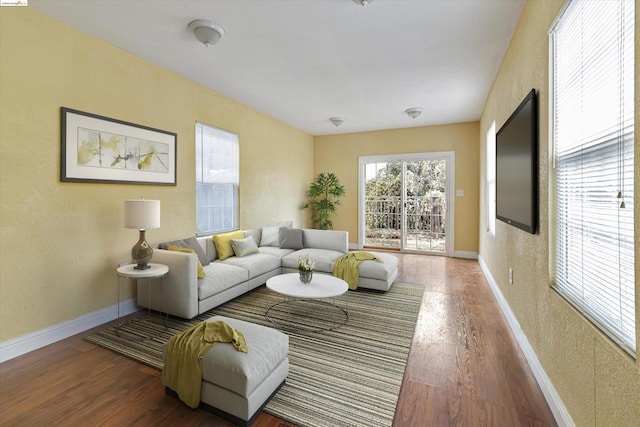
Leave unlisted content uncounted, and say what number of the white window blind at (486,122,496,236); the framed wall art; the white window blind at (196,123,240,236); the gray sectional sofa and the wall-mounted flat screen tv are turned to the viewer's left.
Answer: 2

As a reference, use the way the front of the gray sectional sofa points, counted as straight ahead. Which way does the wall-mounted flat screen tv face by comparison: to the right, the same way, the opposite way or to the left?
the opposite way

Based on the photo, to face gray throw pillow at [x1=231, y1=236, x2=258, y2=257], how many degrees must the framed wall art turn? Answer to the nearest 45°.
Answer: approximately 45° to its left

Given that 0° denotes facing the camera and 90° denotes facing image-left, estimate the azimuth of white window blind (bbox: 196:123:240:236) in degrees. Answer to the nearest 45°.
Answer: approximately 315°

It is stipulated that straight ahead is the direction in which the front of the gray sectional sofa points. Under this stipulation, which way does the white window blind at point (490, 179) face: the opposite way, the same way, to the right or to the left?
the opposite way

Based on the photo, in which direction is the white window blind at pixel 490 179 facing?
to the viewer's left

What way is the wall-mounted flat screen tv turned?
to the viewer's left

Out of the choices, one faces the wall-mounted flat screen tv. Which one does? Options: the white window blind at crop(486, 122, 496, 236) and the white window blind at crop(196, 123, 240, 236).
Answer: the white window blind at crop(196, 123, 240, 236)

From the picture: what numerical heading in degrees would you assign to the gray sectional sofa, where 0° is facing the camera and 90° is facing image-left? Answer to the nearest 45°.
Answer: approximately 315°
